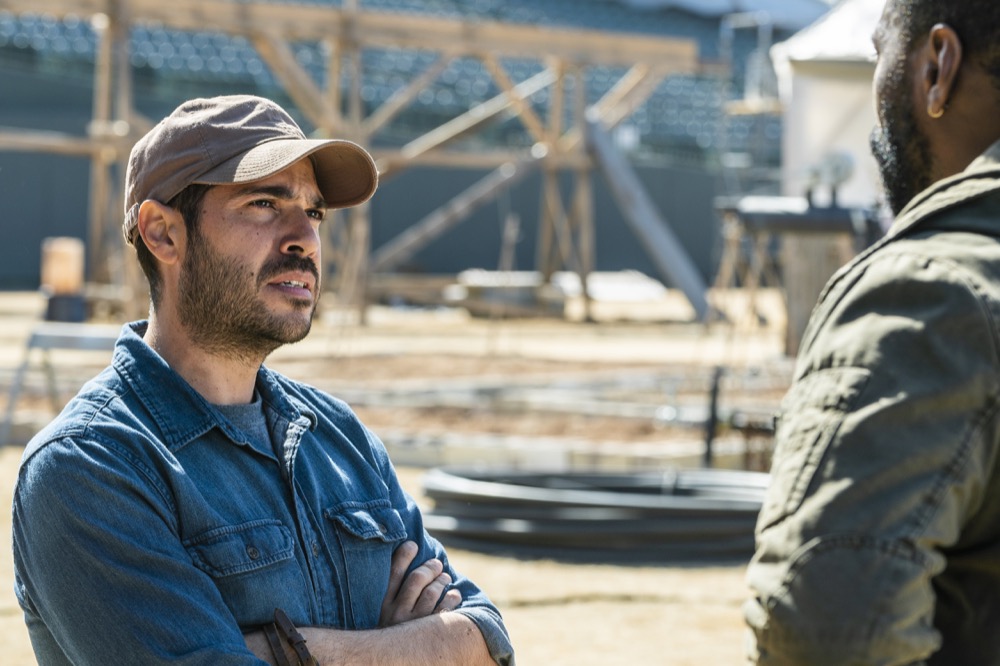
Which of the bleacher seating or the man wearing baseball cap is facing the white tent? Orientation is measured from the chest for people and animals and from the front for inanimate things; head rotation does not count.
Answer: the bleacher seating

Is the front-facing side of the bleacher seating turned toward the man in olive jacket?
yes

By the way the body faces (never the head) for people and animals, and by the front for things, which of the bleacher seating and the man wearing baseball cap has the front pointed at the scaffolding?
the bleacher seating

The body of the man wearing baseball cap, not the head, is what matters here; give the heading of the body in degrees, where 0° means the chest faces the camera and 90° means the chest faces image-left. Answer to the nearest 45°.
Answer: approximately 315°

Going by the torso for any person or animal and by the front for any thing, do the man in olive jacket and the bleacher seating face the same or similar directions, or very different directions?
very different directions

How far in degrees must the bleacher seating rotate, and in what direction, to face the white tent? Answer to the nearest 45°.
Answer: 0° — it already faces it

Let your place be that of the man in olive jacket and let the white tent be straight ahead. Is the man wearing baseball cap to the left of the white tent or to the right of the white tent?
left

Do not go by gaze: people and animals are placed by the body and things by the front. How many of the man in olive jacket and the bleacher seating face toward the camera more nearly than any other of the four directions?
1

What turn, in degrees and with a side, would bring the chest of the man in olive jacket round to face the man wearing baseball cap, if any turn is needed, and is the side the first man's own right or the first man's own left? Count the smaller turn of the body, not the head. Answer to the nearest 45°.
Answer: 0° — they already face them

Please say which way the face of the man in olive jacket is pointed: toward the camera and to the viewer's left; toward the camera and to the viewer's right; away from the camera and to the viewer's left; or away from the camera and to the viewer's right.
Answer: away from the camera and to the viewer's left

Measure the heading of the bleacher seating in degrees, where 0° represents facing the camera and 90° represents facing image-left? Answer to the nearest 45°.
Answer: approximately 0°

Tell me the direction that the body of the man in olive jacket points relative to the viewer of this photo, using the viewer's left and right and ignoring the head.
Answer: facing away from the viewer and to the left of the viewer

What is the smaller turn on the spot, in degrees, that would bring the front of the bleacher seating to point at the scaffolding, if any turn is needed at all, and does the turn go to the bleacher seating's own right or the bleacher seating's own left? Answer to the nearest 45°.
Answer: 0° — it already faces it
